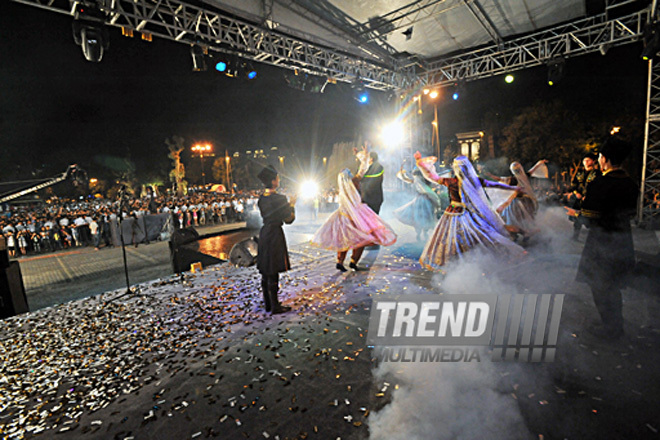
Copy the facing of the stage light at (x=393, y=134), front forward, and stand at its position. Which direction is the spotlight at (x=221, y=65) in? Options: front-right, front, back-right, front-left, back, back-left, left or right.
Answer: front-right

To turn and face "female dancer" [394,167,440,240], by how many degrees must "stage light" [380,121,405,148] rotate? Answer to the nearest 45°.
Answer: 0° — it already faces them

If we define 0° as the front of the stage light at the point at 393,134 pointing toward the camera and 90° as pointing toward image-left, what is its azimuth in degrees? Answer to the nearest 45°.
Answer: approximately 0°

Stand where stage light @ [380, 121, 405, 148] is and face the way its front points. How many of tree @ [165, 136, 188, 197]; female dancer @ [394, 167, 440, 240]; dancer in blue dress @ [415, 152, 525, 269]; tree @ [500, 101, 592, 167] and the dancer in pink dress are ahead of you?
3
